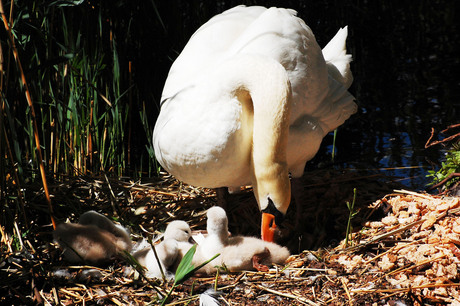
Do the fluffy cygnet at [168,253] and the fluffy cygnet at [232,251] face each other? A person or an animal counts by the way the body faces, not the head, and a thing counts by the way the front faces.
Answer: yes

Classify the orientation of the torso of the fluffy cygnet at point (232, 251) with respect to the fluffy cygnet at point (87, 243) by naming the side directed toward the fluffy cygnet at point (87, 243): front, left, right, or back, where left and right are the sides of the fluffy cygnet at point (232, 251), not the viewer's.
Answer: front

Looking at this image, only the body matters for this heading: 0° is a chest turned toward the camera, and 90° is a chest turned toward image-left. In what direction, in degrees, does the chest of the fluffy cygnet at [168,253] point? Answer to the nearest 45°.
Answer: approximately 270°

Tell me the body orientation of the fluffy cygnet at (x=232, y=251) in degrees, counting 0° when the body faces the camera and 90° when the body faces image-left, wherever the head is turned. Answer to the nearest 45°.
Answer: approximately 90°

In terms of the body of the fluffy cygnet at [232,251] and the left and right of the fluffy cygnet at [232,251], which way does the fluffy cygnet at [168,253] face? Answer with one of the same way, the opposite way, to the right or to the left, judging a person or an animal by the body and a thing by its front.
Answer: the opposite way
